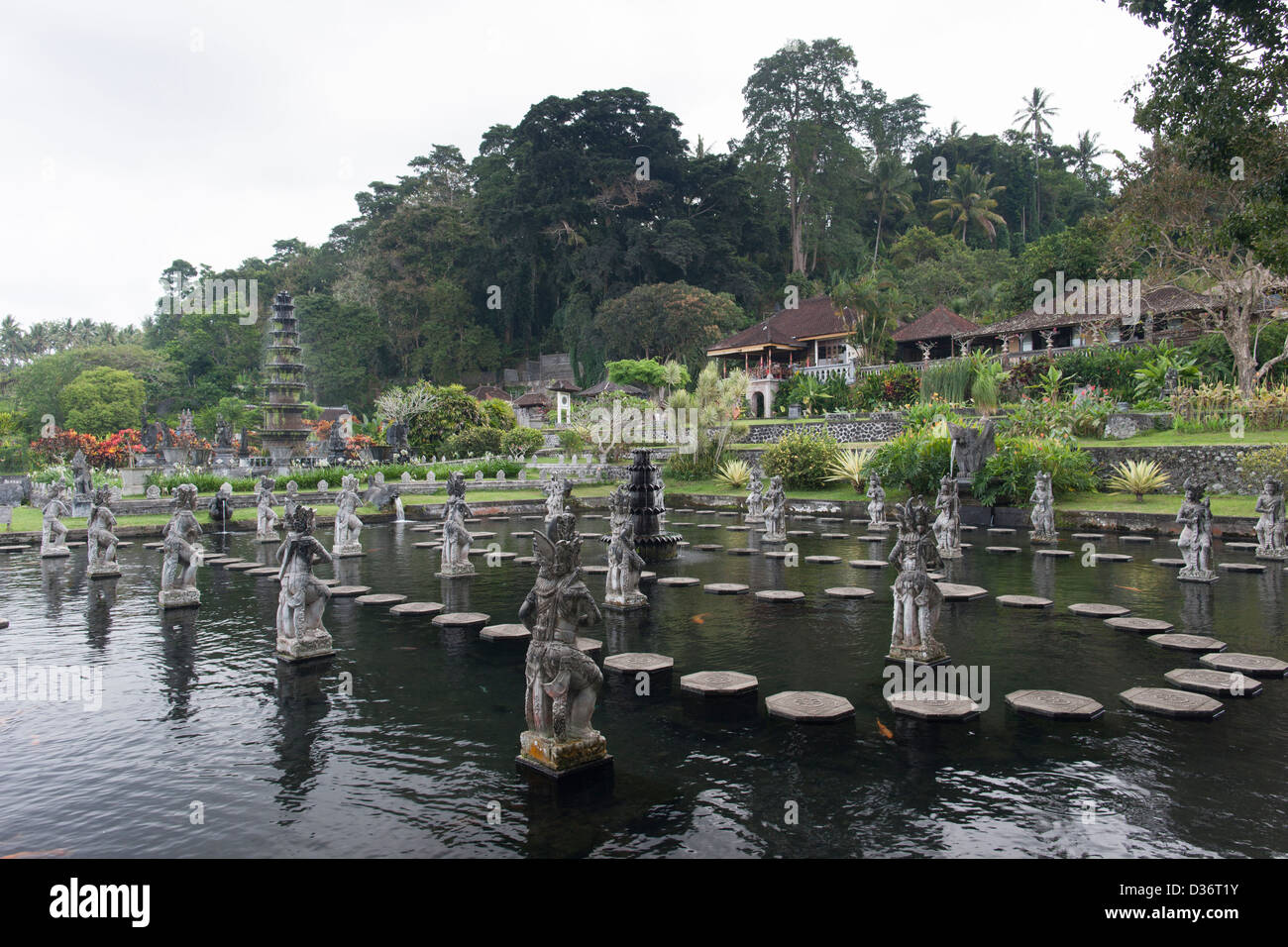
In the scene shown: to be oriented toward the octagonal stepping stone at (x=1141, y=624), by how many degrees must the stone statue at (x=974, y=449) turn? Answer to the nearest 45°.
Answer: approximately 45° to its left

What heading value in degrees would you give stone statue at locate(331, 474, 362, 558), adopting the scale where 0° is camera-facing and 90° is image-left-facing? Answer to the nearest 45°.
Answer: approximately 315°

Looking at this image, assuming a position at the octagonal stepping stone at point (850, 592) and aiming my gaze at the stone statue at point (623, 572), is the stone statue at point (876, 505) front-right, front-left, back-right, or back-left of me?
back-right

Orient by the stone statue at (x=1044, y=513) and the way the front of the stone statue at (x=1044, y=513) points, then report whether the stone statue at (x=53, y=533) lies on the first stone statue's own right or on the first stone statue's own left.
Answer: on the first stone statue's own right

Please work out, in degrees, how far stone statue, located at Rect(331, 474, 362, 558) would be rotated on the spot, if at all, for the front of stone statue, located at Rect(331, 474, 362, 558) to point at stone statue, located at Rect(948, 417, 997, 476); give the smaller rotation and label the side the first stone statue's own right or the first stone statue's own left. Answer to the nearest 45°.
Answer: approximately 45° to the first stone statue's own left

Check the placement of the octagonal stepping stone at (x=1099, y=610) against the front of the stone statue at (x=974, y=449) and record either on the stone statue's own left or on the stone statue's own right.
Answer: on the stone statue's own left

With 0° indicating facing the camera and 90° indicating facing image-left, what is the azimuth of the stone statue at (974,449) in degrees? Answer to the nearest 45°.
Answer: approximately 45°

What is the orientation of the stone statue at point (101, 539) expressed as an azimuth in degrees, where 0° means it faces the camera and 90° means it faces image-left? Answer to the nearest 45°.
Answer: approximately 315°
